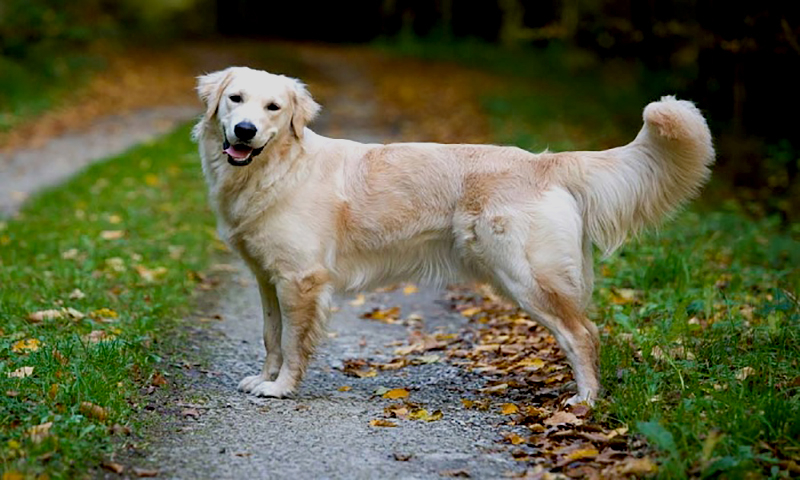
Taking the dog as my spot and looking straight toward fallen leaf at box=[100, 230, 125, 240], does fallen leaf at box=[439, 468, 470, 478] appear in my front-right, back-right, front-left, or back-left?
back-left

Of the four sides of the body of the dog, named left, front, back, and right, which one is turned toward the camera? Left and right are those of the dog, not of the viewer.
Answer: left

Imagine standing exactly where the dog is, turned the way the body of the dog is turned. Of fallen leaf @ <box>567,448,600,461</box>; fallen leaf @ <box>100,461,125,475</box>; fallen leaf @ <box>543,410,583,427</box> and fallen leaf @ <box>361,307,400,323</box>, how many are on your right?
1

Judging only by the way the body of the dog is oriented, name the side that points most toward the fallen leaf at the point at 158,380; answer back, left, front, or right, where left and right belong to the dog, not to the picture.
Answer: front

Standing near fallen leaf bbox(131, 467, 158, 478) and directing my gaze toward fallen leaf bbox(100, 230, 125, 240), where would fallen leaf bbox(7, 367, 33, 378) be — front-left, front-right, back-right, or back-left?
front-left

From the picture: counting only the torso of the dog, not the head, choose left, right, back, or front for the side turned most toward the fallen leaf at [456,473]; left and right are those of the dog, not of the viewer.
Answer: left

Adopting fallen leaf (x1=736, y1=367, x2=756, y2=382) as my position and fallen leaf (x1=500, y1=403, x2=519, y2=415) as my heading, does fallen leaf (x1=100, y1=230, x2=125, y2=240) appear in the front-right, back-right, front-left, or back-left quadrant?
front-right

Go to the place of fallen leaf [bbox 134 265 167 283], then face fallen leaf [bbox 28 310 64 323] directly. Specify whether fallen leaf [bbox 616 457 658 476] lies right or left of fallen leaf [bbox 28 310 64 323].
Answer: left

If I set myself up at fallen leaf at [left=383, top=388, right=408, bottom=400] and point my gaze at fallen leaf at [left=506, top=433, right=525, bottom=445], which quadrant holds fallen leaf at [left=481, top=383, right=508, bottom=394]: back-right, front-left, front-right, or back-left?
front-left

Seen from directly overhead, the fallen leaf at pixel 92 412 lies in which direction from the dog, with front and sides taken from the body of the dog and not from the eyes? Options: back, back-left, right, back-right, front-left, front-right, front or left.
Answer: front-left

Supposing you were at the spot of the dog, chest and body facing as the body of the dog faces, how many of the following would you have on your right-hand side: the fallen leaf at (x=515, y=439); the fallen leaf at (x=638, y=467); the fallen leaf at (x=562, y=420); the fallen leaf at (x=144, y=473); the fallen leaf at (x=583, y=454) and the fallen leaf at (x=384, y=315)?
1
